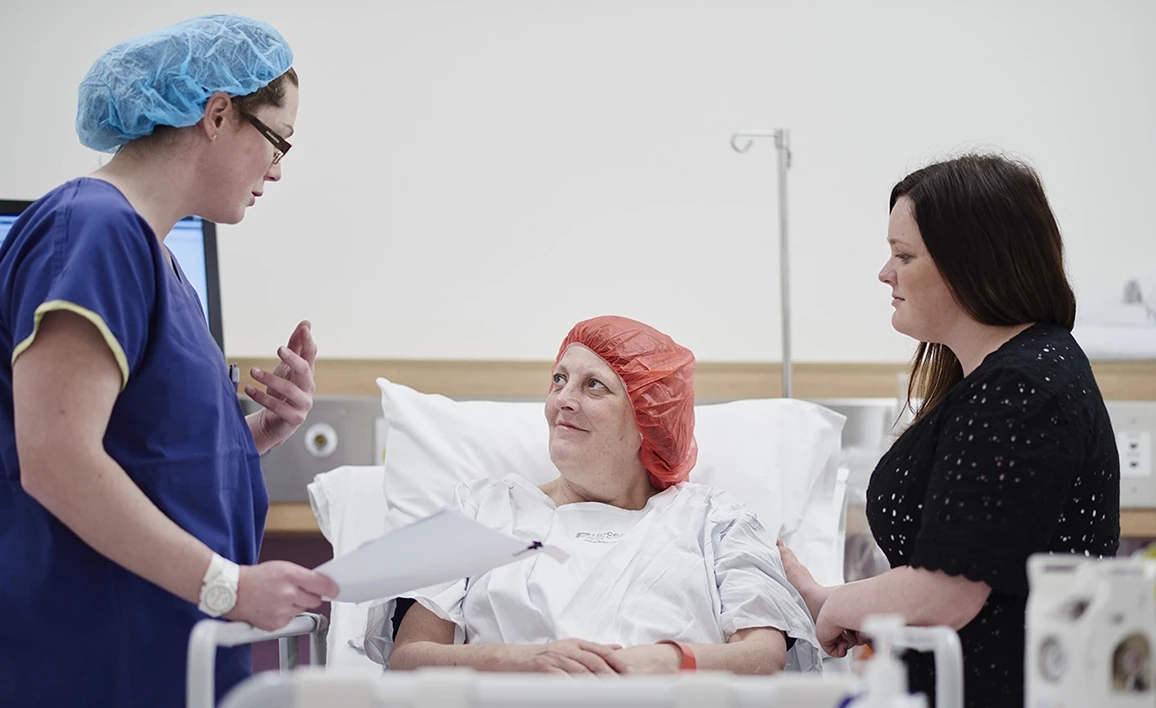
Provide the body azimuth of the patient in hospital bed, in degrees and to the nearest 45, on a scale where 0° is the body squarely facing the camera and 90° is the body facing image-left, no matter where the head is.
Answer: approximately 0°

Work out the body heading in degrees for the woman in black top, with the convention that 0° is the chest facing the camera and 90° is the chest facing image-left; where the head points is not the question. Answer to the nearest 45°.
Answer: approximately 90°

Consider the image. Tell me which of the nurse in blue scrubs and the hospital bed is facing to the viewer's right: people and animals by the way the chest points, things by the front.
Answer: the nurse in blue scrubs

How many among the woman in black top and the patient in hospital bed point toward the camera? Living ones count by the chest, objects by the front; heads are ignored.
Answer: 1

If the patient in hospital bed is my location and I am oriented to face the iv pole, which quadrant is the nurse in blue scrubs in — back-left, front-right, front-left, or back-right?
back-left

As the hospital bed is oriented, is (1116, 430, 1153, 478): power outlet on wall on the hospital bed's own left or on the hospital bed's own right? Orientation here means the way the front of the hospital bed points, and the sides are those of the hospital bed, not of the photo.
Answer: on the hospital bed's own left

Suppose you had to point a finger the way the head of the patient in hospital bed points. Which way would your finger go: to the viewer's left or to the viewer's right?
to the viewer's left

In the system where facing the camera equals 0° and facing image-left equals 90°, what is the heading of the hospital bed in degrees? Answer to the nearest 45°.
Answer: approximately 0°

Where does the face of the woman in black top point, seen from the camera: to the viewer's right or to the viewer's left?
to the viewer's left

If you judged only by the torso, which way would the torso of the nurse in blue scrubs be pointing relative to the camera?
to the viewer's right
